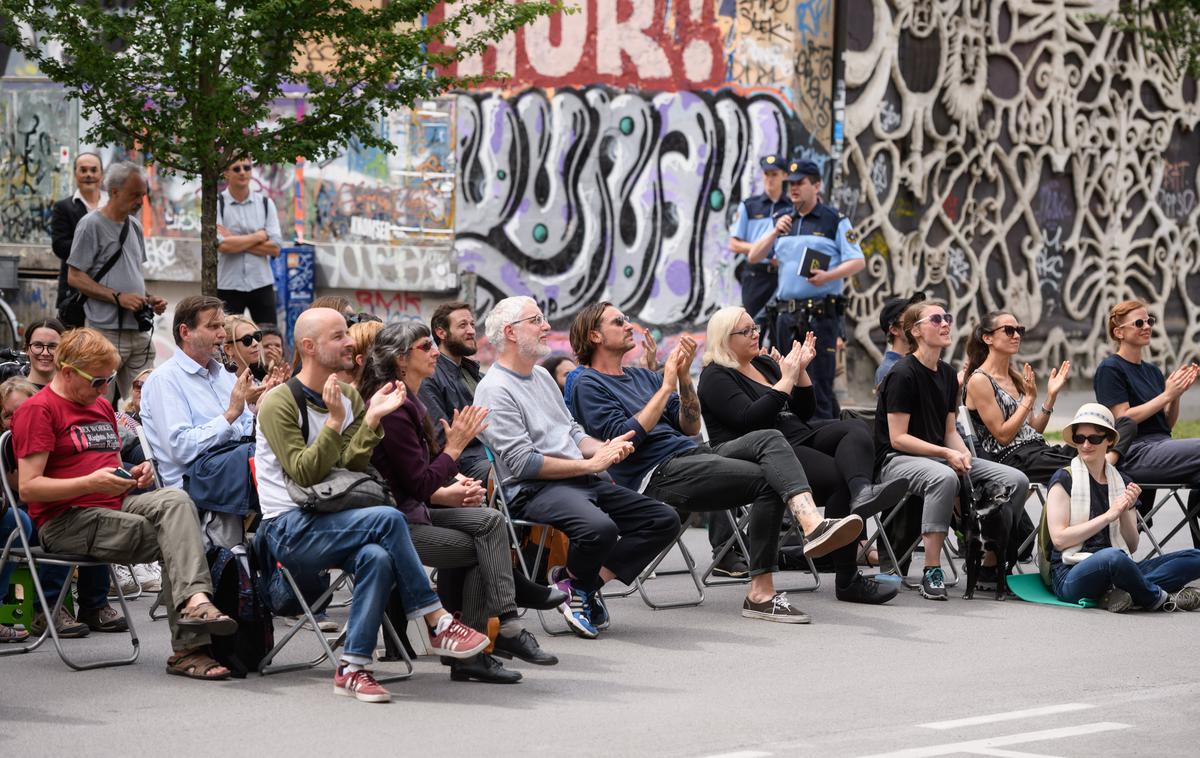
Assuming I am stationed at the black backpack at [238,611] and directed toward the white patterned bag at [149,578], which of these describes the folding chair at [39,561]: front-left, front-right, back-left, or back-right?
front-left

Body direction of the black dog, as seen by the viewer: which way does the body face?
toward the camera

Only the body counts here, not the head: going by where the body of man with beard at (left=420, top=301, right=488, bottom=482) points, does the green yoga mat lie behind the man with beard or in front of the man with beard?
in front

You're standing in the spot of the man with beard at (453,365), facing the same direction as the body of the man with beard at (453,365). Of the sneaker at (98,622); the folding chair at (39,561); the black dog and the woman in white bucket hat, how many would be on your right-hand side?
2

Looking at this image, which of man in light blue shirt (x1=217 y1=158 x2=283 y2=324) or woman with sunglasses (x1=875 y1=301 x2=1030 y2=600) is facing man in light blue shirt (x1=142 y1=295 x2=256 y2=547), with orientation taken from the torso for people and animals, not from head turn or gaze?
man in light blue shirt (x1=217 y1=158 x2=283 y2=324)

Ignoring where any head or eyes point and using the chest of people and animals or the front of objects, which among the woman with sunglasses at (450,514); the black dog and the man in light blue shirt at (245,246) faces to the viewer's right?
the woman with sunglasses

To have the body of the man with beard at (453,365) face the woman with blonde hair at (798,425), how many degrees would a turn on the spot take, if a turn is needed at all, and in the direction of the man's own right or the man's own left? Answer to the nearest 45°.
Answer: approximately 45° to the man's own left

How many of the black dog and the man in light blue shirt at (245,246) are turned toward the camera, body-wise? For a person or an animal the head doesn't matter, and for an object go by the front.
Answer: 2

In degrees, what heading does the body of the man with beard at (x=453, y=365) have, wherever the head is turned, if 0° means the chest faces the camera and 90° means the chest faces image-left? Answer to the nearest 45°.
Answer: approximately 315°

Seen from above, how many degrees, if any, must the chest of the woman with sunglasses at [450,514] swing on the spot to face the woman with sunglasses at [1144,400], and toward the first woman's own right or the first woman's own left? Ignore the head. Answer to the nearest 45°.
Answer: approximately 45° to the first woman's own left

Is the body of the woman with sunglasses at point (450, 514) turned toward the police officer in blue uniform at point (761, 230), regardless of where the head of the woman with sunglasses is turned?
no

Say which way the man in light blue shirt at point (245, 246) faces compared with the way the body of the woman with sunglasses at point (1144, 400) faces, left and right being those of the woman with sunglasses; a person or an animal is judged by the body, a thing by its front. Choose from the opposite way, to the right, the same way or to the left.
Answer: the same way

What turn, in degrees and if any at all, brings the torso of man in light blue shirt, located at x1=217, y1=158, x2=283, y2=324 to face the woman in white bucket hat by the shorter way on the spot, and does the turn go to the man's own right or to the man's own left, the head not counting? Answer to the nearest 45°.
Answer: approximately 45° to the man's own left

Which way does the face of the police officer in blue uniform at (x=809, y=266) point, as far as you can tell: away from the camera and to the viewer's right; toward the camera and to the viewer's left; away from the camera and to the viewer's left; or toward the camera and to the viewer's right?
toward the camera and to the viewer's left

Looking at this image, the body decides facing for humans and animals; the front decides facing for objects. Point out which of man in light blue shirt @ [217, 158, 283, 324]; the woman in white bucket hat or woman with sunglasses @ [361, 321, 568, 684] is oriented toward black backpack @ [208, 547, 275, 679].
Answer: the man in light blue shirt

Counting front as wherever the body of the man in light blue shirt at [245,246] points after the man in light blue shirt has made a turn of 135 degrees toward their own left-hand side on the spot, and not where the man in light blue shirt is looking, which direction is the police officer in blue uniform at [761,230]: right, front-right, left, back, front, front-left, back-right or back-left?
front-right

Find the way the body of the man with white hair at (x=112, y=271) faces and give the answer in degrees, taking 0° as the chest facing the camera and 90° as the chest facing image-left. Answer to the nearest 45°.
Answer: approximately 315°

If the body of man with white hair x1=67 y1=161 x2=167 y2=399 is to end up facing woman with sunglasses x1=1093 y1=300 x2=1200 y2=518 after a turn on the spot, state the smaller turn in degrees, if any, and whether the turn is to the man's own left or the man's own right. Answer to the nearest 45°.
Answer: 0° — they already face them

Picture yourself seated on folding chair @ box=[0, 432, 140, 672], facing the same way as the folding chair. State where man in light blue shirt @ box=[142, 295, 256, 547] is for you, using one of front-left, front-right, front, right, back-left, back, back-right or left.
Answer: left

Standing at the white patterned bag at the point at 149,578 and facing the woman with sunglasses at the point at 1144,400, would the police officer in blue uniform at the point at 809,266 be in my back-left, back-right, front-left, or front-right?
front-left

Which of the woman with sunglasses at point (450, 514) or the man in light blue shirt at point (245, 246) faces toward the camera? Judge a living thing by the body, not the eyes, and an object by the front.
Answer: the man in light blue shirt
